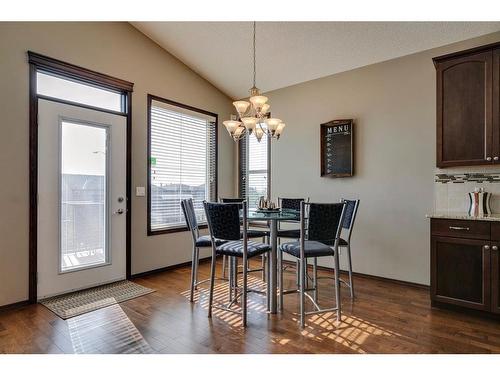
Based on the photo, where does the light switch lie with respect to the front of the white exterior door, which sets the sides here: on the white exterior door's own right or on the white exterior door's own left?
on the white exterior door's own left

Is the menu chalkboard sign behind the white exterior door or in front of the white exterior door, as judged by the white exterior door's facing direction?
in front

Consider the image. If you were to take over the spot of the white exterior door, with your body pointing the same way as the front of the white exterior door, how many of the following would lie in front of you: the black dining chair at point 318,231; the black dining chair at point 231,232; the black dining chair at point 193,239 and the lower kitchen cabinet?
4

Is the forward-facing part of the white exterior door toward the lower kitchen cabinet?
yes

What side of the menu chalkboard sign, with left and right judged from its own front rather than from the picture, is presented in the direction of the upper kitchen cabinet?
left

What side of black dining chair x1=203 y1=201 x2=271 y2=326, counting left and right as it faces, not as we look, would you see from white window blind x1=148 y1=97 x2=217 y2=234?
left

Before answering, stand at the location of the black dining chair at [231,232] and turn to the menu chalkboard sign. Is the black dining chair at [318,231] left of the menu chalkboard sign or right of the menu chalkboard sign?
right

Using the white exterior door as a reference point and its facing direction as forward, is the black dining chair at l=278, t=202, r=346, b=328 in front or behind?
in front

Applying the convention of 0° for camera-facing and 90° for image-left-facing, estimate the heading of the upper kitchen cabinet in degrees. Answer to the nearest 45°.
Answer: approximately 45°

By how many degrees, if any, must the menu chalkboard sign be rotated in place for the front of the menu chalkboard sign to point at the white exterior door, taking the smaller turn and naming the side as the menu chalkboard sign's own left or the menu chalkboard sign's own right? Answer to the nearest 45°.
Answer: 0° — it already faces it

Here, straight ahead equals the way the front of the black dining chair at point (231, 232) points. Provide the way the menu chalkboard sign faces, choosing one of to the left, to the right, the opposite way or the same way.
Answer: the opposite way

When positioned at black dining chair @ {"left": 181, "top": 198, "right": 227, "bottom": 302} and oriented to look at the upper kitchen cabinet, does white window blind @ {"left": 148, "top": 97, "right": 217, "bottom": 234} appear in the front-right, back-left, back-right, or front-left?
back-left
